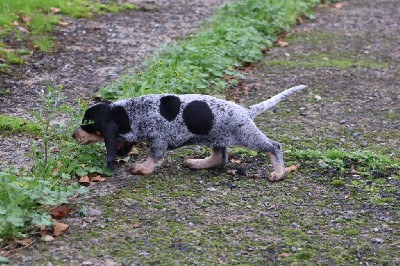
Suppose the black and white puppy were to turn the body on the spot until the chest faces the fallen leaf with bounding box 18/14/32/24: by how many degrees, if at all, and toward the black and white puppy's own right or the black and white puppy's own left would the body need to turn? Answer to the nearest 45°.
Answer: approximately 45° to the black and white puppy's own right

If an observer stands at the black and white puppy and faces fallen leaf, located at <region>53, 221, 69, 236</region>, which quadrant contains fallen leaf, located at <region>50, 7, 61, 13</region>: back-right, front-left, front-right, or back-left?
back-right

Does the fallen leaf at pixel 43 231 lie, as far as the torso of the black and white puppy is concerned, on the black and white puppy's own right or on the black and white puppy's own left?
on the black and white puppy's own left

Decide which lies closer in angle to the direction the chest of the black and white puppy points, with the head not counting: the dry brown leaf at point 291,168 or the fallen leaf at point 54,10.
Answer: the fallen leaf

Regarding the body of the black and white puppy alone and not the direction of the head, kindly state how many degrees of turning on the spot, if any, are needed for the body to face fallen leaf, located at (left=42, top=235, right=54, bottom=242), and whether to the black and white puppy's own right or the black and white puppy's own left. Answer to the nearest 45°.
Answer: approximately 45° to the black and white puppy's own left

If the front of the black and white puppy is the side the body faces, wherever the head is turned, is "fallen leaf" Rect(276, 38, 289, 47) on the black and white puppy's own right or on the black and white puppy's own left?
on the black and white puppy's own right

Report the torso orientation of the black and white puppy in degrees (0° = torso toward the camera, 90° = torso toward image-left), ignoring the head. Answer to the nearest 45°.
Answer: approximately 90°

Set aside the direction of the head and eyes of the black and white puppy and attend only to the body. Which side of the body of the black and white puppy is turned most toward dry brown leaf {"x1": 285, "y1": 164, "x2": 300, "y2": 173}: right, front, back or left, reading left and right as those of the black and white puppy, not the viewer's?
back
